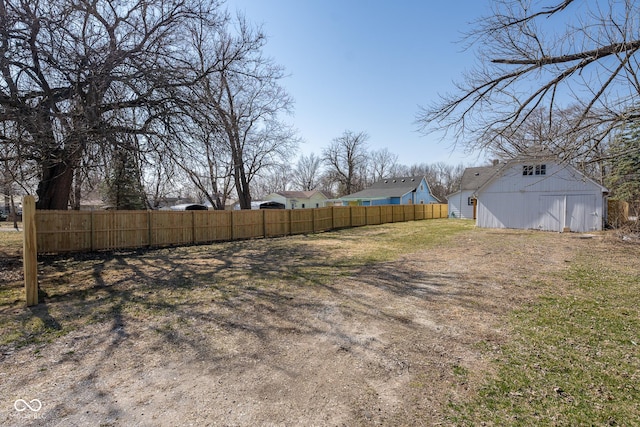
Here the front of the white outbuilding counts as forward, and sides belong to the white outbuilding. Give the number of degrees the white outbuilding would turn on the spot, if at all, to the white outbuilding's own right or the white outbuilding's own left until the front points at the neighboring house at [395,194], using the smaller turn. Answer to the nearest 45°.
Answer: approximately 135° to the white outbuilding's own right

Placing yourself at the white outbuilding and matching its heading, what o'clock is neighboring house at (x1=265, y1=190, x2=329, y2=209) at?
The neighboring house is roughly at 4 o'clock from the white outbuilding.

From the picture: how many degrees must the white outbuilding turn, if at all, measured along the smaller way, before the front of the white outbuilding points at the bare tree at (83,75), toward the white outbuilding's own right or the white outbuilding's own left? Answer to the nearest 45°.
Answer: approximately 45° to the white outbuilding's own right

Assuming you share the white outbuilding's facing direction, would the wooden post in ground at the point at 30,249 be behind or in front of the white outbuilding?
in front

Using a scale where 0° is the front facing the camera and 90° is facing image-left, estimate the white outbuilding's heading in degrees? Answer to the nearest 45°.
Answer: approximately 0°

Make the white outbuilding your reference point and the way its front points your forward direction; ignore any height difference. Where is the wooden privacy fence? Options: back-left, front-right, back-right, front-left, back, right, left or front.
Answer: front-right

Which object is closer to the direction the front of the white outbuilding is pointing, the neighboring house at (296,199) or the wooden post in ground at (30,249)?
the wooden post in ground

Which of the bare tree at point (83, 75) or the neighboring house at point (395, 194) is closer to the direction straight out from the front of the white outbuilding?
the bare tree

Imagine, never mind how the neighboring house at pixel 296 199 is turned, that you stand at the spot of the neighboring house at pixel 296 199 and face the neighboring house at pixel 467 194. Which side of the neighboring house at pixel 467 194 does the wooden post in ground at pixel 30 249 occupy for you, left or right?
right
